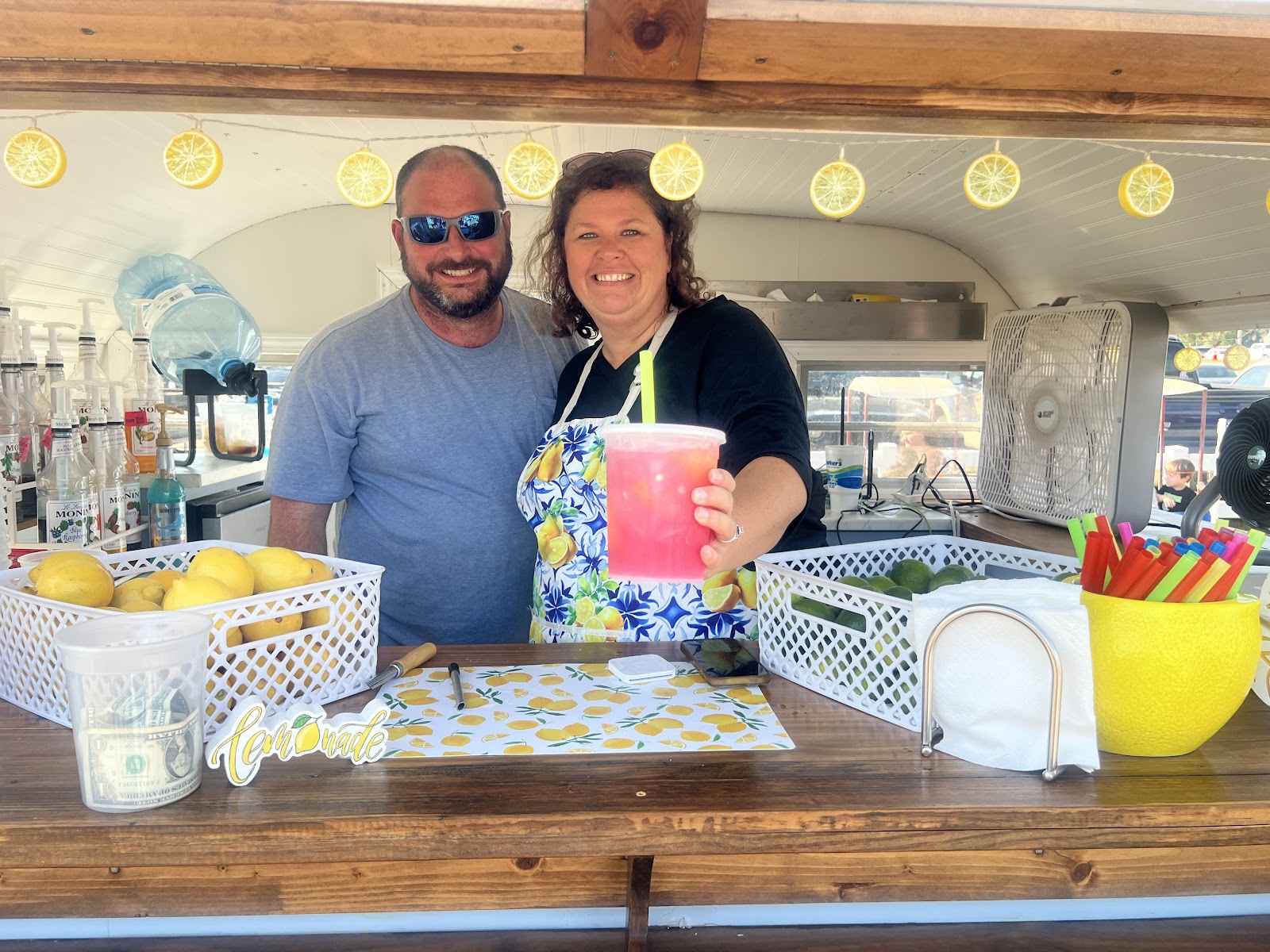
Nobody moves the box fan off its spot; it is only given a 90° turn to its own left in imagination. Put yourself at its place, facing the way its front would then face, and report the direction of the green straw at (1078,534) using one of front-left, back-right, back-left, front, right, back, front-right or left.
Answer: front-right

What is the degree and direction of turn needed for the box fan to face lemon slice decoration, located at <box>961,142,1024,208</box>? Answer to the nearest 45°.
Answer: approximately 45° to its left

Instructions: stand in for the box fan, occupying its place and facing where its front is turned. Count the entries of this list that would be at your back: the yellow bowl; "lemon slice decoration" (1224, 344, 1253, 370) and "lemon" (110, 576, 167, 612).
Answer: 1

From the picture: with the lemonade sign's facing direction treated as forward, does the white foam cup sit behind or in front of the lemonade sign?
behind

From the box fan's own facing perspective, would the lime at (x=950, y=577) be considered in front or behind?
in front
